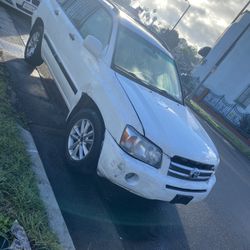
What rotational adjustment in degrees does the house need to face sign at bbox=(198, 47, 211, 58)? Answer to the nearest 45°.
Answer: approximately 90° to its right

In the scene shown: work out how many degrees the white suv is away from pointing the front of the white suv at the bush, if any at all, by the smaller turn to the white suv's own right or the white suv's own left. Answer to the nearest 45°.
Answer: approximately 90° to the white suv's own left

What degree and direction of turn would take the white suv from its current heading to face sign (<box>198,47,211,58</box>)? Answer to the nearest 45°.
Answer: approximately 135° to its left

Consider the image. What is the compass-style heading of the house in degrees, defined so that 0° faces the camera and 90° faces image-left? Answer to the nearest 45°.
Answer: approximately 45°

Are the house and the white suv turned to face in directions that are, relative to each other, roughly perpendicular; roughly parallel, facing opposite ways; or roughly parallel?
roughly perpendicular

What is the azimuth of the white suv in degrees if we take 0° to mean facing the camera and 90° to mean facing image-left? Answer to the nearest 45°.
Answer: approximately 315°

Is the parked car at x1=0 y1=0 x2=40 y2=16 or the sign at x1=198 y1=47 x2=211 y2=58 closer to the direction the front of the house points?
the parked car

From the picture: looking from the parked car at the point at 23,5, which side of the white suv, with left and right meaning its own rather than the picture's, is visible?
back

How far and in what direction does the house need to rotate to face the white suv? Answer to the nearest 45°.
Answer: approximately 45° to its left

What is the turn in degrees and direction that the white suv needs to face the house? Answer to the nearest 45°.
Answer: approximately 135° to its left
